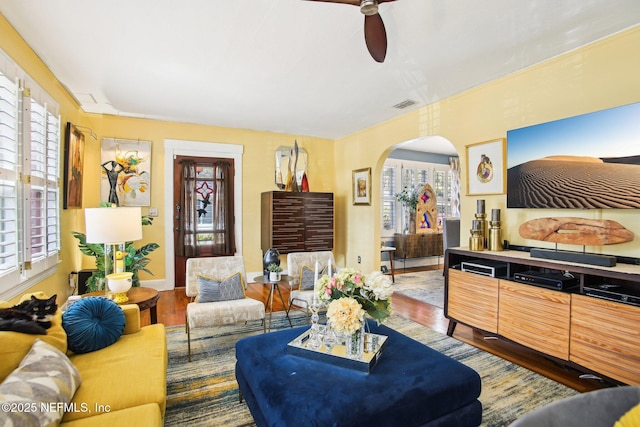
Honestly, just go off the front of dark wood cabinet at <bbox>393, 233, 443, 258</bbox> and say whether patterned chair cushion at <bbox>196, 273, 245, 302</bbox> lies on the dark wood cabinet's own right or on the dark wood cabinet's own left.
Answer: on the dark wood cabinet's own right

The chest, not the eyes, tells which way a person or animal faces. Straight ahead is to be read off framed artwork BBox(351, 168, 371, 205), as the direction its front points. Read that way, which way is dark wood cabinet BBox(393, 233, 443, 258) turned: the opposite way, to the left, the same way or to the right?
to the left

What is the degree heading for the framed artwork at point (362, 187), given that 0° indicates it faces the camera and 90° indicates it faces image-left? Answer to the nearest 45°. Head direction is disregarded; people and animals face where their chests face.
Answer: approximately 45°

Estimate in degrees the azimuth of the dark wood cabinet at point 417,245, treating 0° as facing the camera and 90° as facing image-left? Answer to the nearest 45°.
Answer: approximately 315°

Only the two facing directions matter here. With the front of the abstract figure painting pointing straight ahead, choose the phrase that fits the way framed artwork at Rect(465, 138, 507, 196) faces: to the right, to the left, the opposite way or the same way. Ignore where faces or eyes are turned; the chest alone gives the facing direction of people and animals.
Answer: to the right

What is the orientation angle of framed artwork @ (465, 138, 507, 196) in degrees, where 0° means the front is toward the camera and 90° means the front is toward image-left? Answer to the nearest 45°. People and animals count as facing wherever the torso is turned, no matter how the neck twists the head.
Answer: approximately 45°

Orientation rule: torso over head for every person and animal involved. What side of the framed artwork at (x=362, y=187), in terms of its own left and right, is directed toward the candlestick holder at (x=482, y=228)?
left

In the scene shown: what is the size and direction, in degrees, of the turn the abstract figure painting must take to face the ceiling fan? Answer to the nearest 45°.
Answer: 0° — it already faces it

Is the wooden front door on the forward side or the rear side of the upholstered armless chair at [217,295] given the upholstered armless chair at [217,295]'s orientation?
on the rear side

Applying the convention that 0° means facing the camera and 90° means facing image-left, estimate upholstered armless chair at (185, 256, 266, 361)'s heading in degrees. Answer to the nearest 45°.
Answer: approximately 315°

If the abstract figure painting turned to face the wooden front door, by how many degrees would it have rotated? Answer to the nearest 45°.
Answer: approximately 90° to its left
